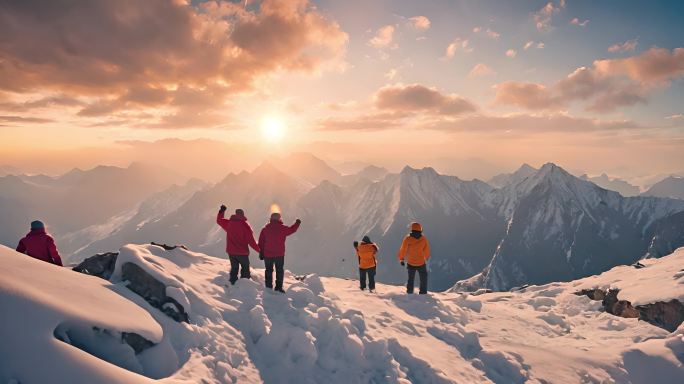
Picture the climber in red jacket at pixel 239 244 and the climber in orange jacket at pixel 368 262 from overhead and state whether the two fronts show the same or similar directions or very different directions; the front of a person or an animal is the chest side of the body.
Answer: same or similar directions

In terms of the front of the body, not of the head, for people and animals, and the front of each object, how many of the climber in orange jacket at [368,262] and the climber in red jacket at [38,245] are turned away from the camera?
2

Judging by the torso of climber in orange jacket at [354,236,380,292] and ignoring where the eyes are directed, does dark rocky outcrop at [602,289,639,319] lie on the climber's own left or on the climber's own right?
on the climber's own right

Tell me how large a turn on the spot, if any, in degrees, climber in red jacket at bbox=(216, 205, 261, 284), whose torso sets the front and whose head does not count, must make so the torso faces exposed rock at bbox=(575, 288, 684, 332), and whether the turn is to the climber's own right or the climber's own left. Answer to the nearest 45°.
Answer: approximately 90° to the climber's own right

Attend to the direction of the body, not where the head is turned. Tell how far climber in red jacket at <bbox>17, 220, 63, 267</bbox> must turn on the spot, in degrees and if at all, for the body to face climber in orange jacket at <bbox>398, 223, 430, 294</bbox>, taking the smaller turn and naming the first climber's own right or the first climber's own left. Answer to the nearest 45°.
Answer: approximately 90° to the first climber's own right

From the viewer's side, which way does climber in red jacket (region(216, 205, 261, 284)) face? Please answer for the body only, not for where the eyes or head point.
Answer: away from the camera

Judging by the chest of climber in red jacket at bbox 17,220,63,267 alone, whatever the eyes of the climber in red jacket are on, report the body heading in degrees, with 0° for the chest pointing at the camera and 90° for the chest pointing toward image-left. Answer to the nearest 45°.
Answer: approximately 180°

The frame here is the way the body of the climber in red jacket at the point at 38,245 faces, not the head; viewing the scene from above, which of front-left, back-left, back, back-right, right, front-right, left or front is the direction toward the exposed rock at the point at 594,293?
right

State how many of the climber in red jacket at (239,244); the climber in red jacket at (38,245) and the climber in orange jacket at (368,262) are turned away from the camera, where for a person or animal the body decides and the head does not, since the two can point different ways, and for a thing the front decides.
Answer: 3

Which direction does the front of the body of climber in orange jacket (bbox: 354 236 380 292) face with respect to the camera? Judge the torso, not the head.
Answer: away from the camera

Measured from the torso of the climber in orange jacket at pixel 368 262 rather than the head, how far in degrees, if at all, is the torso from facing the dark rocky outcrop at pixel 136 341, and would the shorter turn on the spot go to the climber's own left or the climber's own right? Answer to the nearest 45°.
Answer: approximately 180°
